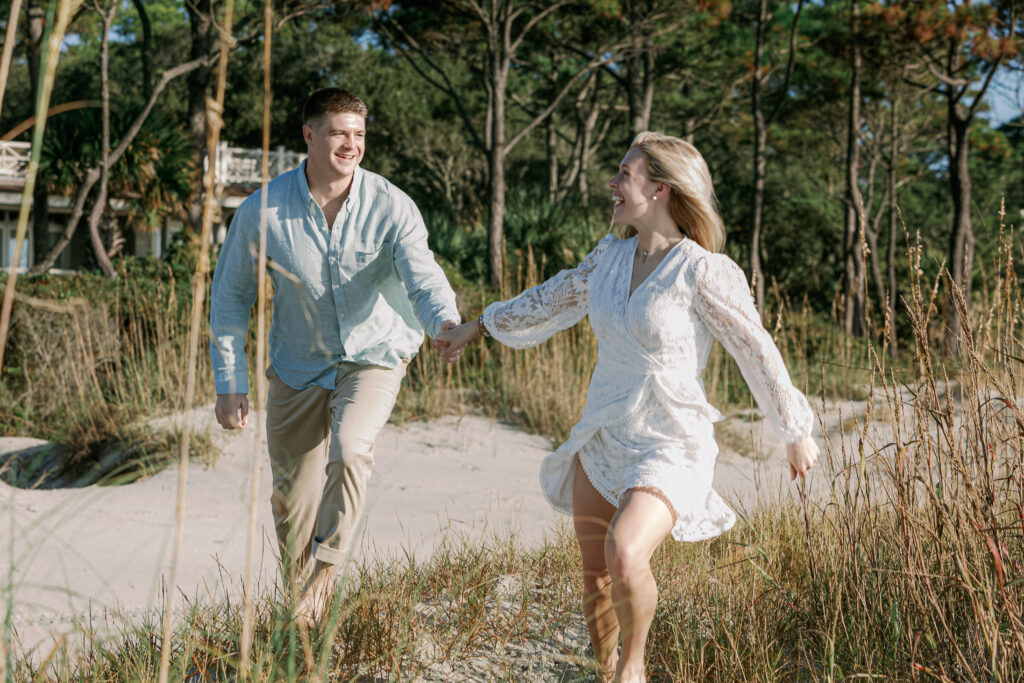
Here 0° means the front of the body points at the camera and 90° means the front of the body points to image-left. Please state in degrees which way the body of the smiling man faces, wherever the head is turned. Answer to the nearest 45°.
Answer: approximately 0°

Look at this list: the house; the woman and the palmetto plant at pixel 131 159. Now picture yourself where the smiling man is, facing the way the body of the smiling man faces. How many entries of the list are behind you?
2

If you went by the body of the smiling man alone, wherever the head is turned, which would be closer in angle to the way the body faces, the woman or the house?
the woman

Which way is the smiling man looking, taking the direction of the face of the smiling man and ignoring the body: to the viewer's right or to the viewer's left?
to the viewer's right

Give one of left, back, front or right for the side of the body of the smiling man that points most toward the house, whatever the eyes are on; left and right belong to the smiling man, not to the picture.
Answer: back

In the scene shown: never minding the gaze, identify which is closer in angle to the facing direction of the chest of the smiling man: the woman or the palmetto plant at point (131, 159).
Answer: the woman

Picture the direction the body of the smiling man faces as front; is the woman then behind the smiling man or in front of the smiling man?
in front

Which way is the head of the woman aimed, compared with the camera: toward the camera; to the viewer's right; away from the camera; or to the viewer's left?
to the viewer's left

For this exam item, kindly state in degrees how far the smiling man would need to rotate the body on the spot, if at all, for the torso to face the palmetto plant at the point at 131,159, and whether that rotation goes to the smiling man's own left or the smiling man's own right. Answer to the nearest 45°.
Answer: approximately 180°
